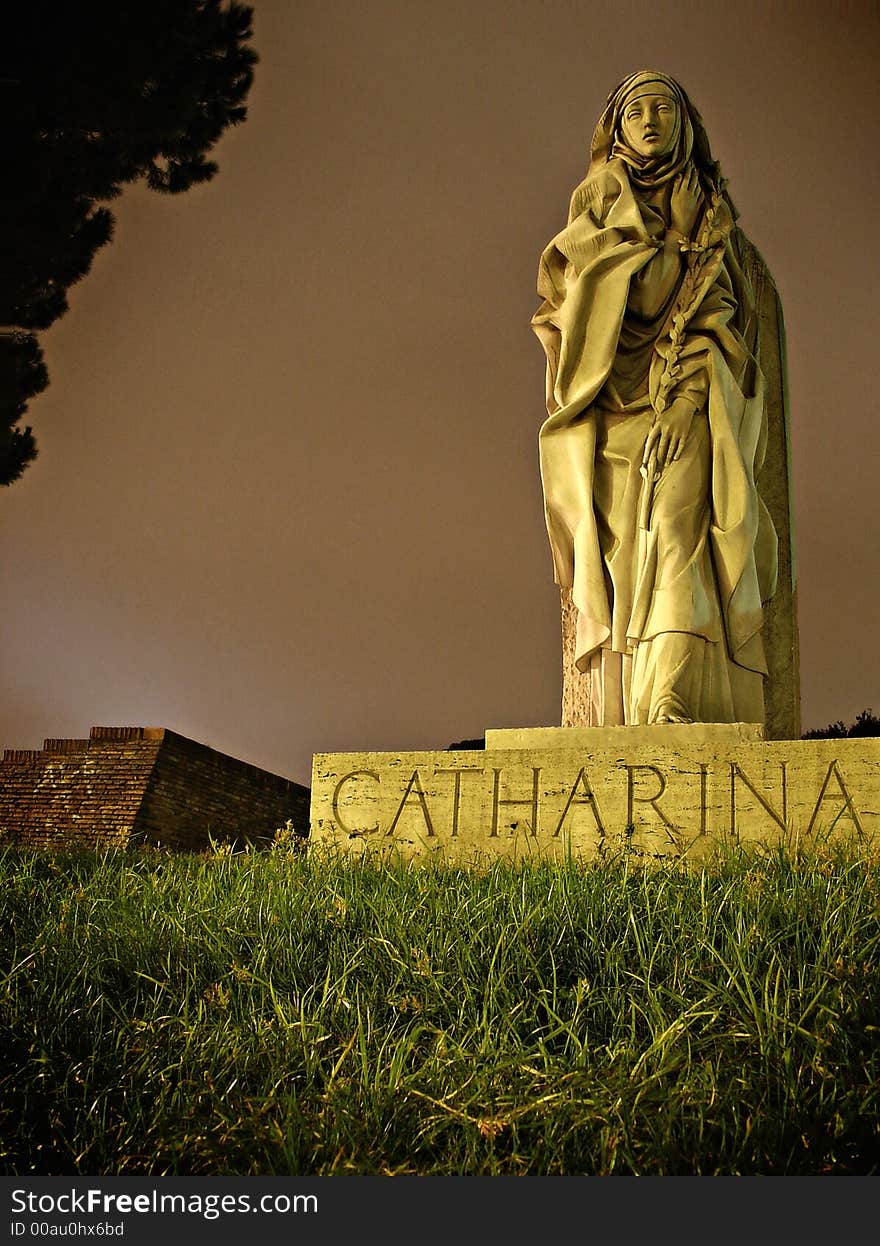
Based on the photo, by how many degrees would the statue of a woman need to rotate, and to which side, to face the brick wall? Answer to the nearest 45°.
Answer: approximately 135° to its right

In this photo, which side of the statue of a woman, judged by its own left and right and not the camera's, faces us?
front
